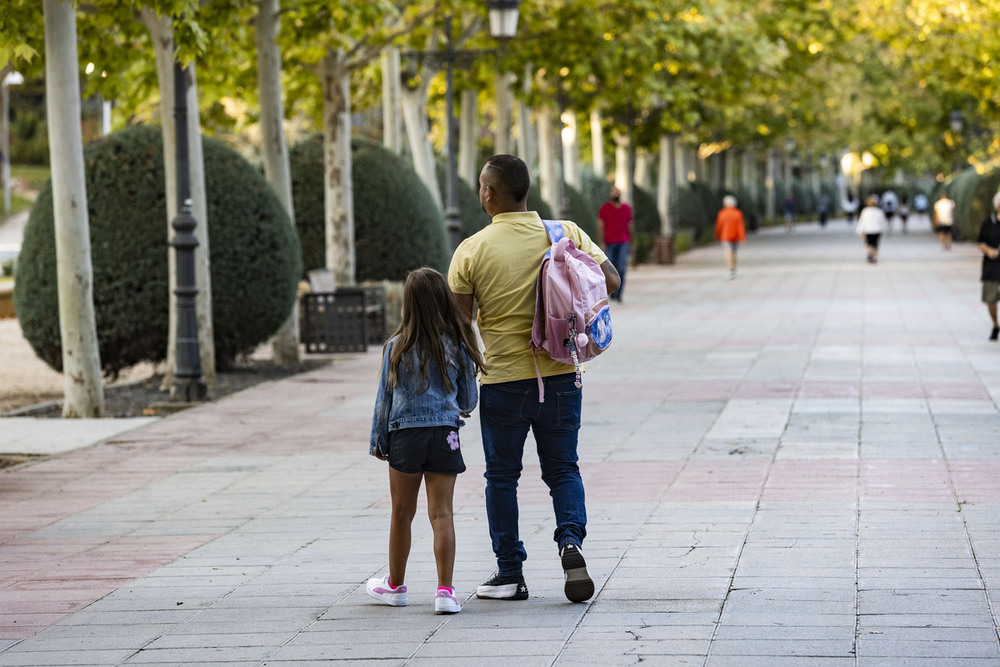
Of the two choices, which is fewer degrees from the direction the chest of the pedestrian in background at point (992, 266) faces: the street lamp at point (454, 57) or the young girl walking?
the young girl walking

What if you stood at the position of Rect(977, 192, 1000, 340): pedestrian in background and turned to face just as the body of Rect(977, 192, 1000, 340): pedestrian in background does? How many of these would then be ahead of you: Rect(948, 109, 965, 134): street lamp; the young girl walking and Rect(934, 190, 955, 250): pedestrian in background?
1

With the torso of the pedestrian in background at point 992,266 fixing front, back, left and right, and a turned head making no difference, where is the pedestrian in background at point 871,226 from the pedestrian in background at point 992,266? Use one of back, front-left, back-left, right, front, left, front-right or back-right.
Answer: back

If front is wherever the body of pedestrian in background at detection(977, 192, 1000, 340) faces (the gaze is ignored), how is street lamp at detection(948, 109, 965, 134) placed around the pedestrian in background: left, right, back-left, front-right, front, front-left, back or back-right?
back

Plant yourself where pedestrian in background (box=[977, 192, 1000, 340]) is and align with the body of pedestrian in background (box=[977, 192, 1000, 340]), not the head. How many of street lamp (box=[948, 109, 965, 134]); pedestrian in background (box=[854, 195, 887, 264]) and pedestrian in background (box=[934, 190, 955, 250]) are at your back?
3

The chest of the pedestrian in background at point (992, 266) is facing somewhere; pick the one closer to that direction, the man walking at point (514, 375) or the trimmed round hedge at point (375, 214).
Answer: the man walking

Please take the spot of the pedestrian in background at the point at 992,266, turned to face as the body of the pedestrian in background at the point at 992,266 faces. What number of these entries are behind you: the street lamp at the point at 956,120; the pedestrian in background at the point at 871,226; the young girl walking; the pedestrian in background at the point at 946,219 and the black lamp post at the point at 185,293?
3

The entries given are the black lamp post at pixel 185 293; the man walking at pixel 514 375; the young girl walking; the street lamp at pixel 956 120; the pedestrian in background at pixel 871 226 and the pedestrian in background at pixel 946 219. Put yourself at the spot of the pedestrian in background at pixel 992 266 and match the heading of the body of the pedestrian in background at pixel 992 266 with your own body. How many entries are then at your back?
3

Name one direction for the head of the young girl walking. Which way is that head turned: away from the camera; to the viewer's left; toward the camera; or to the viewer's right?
away from the camera

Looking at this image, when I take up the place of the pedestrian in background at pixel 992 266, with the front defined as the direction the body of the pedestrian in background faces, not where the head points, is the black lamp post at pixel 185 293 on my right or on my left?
on my right

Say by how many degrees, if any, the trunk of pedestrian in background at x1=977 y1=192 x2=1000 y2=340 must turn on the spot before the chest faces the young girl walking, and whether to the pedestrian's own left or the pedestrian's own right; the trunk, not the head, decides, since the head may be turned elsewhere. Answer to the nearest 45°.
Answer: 0° — they already face them

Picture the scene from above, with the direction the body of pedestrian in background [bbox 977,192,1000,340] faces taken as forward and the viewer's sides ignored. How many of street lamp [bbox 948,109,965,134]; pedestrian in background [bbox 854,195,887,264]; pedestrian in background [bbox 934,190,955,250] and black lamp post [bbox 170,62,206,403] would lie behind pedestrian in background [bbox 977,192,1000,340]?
3

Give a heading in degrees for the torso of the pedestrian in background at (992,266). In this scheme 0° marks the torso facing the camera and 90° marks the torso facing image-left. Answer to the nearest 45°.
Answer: approximately 0°

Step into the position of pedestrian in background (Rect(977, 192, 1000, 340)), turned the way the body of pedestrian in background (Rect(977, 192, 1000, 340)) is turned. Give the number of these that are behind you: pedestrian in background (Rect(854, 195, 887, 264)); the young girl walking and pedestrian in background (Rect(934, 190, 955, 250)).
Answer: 2

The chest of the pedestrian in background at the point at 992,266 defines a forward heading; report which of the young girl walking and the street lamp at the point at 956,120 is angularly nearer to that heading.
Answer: the young girl walking
